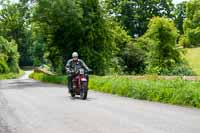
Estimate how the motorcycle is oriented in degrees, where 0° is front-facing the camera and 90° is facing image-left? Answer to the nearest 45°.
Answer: approximately 315°

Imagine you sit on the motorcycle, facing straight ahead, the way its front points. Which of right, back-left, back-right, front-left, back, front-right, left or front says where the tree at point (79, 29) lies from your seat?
back-left
